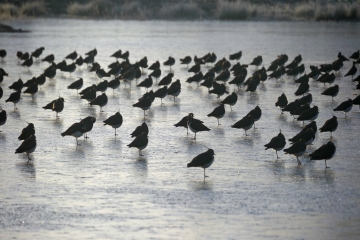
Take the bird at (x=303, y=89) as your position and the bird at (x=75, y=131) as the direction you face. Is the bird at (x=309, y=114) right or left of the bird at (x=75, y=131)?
left

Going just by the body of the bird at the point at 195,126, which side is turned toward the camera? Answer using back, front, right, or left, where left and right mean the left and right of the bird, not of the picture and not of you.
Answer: left
